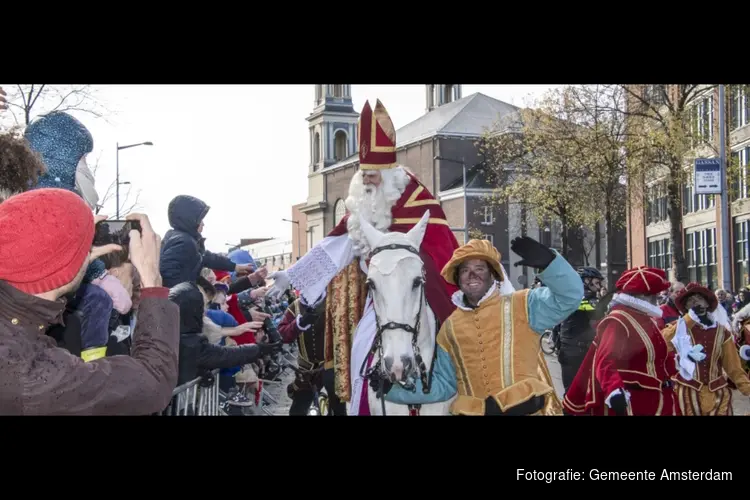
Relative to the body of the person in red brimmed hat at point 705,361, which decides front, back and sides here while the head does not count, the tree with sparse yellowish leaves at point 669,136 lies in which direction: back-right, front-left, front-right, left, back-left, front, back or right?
back

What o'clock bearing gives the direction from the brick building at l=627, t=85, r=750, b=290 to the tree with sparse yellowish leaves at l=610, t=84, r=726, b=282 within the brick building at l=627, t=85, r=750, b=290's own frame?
The tree with sparse yellowish leaves is roughly at 11 o'clock from the brick building.

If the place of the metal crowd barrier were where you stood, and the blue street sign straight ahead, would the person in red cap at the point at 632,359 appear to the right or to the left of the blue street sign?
right

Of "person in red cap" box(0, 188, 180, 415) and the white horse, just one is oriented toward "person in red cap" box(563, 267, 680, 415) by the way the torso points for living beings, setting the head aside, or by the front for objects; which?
"person in red cap" box(0, 188, 180, 415)

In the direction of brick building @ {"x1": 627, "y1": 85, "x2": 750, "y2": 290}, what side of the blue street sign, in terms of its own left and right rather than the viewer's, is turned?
back

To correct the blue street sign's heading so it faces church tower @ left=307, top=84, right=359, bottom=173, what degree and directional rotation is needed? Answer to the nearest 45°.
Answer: approximately 135° to its right

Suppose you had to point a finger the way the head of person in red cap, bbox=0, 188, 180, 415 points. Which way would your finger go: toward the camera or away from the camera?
away from the camera

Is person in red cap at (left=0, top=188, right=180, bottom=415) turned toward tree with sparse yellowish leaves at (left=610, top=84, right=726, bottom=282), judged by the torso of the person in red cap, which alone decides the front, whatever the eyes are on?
yes
